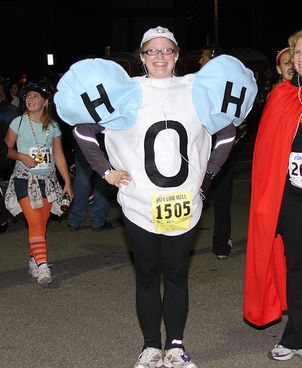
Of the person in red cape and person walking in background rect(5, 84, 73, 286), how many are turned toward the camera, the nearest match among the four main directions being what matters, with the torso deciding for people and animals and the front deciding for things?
2

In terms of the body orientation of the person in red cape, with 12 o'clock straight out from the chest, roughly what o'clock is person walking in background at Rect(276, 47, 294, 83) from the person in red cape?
The person walking in background is roughly at 6 o'clock from the person in red cape.

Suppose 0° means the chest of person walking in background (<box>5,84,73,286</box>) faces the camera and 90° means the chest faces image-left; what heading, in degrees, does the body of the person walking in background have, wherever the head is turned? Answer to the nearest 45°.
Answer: approximately 0°

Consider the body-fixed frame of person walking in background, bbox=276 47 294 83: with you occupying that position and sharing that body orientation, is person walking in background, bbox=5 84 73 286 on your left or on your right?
on your right

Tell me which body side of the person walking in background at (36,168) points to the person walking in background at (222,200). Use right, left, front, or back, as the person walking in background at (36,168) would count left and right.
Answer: left

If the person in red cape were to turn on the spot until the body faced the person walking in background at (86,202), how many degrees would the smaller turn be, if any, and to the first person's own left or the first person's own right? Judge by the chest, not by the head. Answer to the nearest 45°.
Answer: approximately 135° to the first person's own right

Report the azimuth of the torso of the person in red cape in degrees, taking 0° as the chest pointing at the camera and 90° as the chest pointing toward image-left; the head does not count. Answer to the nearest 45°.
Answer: approximately 0°

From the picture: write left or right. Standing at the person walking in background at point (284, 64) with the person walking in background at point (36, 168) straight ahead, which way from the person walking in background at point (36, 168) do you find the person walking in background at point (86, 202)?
right
